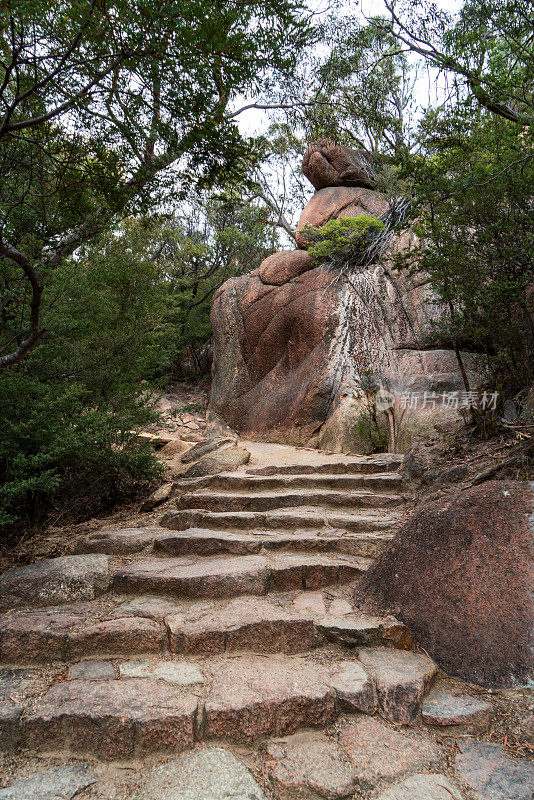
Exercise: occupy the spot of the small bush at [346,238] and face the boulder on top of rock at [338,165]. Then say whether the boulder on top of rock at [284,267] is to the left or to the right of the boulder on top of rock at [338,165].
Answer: left

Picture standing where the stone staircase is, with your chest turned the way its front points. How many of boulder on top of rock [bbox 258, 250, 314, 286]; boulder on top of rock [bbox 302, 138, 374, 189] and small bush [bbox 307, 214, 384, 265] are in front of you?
0

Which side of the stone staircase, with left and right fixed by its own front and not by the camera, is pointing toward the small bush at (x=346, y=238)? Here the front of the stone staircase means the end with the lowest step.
back

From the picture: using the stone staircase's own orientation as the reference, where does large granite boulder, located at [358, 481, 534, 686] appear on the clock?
The large granite boulder is roughly at 9 o'clock from the stone staircase.

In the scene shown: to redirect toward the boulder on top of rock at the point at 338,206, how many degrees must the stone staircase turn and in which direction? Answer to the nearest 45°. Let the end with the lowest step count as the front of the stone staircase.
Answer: approximately 180°

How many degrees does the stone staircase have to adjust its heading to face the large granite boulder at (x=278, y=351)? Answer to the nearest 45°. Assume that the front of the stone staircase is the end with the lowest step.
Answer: approximately 180°

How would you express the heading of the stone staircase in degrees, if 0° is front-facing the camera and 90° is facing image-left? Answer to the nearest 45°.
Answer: approximately 0°

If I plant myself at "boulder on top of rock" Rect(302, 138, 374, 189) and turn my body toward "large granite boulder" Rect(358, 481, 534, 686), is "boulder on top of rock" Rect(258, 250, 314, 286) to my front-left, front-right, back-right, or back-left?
front-right

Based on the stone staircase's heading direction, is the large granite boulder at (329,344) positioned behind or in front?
behind

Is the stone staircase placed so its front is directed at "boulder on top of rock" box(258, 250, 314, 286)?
no

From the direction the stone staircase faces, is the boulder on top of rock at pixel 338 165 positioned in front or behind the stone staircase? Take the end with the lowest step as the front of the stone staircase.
behind
